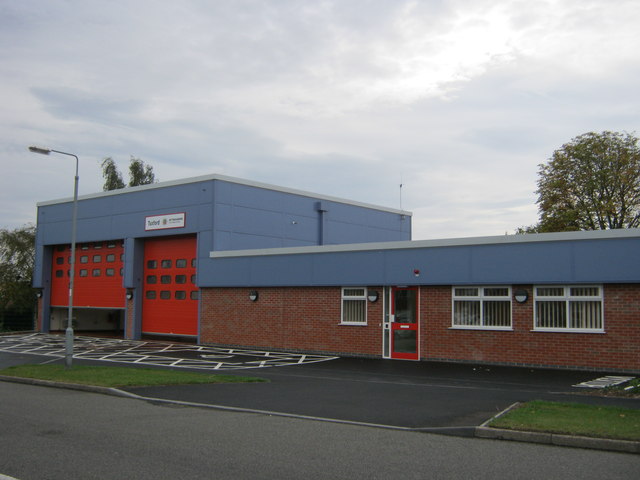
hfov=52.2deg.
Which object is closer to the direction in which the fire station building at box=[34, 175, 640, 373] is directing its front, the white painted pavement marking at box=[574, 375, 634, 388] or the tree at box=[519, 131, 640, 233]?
the white painted pavement marking

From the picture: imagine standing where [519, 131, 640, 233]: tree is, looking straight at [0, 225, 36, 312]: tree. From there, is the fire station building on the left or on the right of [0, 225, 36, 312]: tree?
left

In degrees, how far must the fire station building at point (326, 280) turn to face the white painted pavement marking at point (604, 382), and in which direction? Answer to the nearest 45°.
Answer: approximately 90° to its left

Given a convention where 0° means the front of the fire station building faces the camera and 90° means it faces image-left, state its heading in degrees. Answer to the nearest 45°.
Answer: approximately 45°

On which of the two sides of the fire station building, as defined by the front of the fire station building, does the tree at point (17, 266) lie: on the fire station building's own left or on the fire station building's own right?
on the fire station building's own right

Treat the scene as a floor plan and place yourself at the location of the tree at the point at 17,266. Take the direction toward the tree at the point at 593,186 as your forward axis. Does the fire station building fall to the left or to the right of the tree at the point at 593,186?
right

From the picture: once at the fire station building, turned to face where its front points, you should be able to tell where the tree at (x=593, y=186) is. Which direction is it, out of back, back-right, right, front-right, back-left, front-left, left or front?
back
